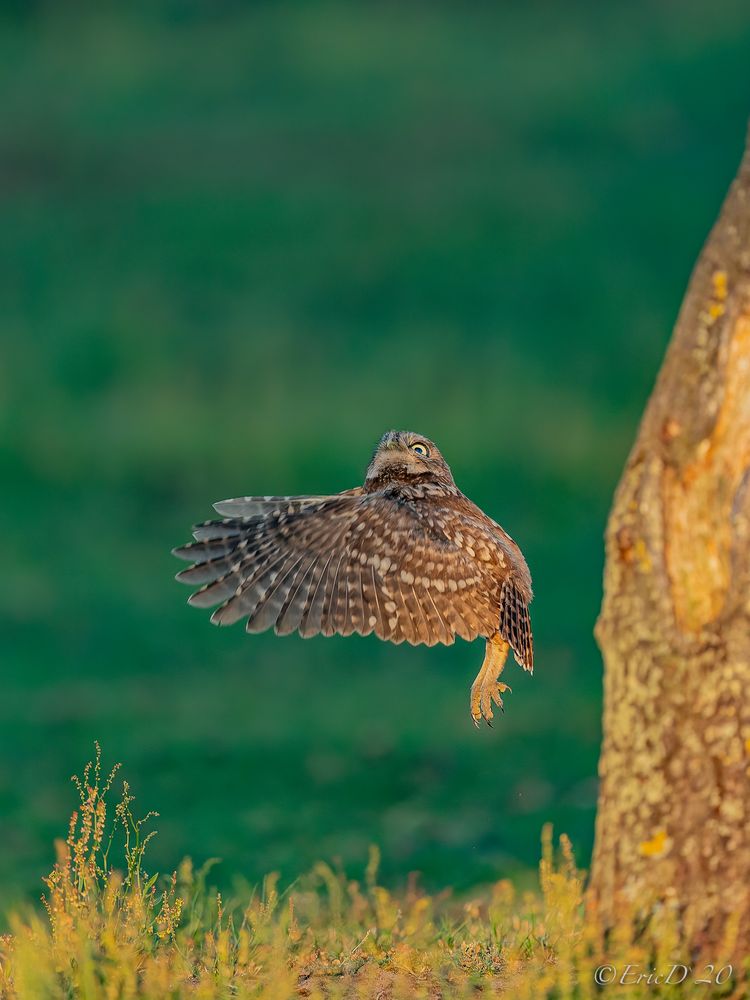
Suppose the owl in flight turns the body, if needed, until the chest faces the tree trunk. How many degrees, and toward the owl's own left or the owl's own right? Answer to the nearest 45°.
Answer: approximately 135° to the owl's own right
